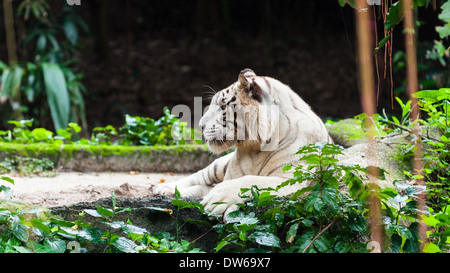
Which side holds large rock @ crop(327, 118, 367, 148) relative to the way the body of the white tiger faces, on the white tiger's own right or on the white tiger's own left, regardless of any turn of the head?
on the white tiger's own right

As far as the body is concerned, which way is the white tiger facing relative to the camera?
to the viewer's left

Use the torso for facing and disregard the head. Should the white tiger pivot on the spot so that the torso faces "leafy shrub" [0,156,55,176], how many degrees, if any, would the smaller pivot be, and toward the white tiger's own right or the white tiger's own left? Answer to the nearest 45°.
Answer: approximately 45° to the white tiger's own right

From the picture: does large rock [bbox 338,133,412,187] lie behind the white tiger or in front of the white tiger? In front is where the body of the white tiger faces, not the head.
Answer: behind

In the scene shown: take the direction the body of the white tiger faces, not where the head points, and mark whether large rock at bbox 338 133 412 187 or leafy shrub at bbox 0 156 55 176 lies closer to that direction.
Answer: the leafy shrub

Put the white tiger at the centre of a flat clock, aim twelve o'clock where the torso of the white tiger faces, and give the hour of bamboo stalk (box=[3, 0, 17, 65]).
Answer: The bamboo stalk is roughly at 2 o'clock from the white tiger.

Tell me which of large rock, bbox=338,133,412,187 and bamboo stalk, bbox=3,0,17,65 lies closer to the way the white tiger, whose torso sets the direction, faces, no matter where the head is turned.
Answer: the bamboo stalk
